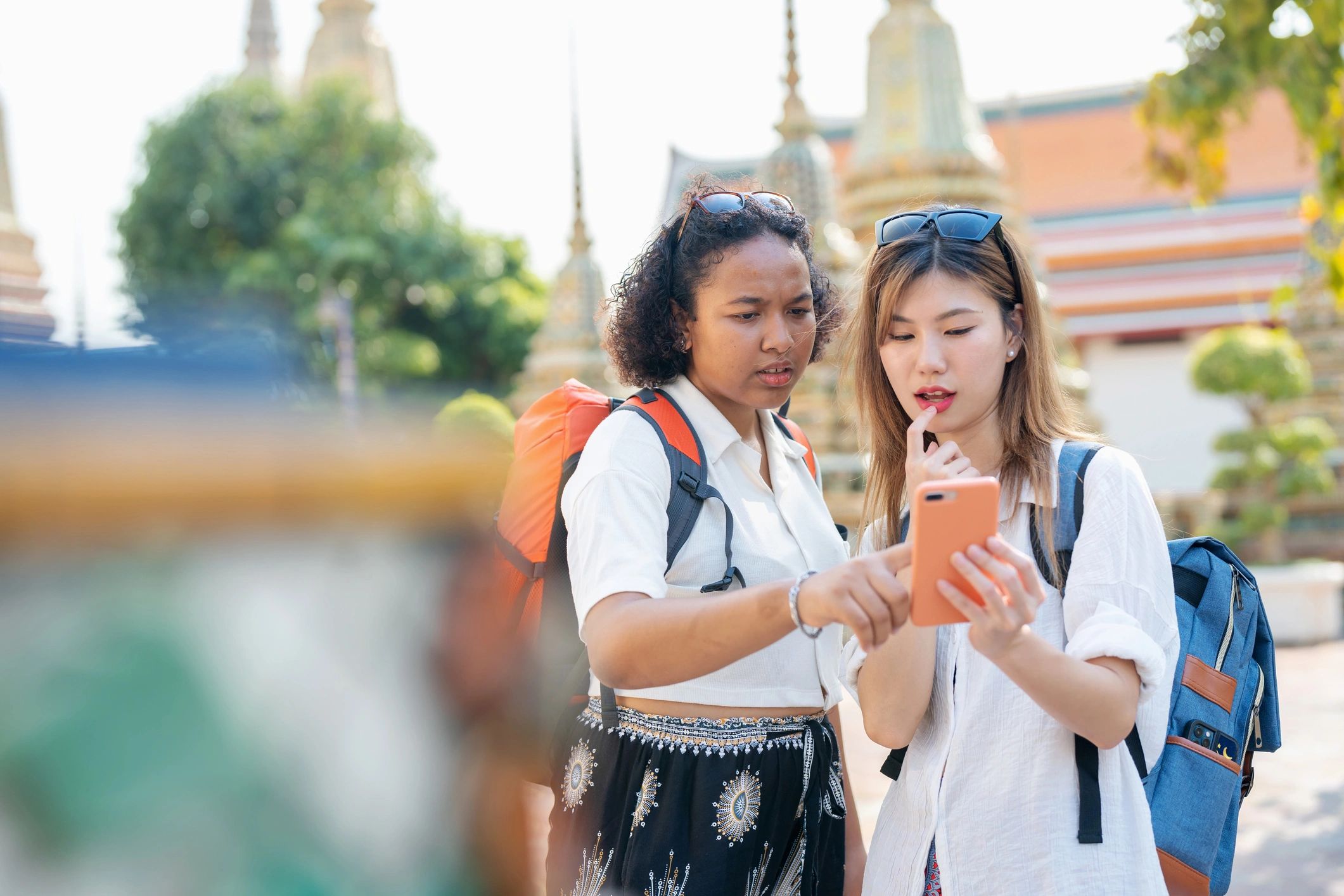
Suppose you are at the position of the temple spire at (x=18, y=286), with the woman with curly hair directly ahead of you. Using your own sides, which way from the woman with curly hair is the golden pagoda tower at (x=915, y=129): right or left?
left

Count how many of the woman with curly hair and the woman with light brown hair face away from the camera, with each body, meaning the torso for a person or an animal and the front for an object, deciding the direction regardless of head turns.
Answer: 0

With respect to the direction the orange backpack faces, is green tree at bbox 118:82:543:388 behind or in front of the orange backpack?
in front

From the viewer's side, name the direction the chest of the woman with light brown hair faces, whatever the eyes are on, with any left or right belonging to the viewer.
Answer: facing the viewer and to the left of the viewer

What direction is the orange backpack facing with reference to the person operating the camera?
facing away from the viewer and to the left of the viewer

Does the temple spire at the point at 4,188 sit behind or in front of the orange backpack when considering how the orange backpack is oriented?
in front

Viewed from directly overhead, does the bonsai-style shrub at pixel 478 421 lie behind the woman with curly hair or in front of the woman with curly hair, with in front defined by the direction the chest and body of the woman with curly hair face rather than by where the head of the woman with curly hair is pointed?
behind

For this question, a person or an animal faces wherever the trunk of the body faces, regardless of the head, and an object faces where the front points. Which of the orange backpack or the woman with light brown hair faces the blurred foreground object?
the woman with light brown hair

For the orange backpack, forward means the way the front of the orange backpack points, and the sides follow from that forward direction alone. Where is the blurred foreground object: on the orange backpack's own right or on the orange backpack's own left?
on the orange backpack's own left

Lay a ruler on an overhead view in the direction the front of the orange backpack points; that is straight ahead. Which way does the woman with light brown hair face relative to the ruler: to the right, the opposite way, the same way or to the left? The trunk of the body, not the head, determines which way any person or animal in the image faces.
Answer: to the left

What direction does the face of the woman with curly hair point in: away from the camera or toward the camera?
toward the camera

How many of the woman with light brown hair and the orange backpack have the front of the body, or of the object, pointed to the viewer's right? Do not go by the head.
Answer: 0

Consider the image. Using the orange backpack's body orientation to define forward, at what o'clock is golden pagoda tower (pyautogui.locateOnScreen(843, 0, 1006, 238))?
The golden pagoda tower is roughly at 2 o'clock from the orange backpack.

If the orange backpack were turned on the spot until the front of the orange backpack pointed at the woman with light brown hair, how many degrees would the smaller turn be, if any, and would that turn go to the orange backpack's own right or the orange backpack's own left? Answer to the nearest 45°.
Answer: approximately 135° to the orange backpack's own right

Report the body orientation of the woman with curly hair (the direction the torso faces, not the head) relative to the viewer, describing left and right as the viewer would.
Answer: facing the viewer and to the right of the viewer

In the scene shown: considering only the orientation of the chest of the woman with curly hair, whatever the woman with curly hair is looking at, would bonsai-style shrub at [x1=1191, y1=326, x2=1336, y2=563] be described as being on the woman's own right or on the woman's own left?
on the woman's own left
